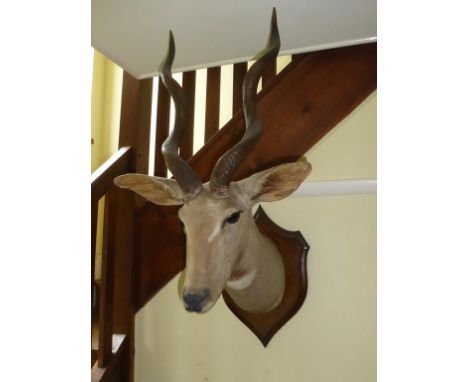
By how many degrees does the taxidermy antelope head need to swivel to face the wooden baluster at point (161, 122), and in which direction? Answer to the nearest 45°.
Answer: approximately 135° to its right

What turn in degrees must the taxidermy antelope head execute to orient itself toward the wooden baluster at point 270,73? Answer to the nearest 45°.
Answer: approximately 135° to its right

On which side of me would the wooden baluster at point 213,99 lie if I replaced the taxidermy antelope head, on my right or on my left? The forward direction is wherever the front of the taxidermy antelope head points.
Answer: on my right

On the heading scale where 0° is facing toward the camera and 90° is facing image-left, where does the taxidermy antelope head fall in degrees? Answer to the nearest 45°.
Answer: approximately 45°

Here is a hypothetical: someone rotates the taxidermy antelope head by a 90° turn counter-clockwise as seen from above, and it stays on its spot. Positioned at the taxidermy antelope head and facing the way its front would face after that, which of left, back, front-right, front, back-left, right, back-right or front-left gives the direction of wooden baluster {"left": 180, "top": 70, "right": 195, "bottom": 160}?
back-left

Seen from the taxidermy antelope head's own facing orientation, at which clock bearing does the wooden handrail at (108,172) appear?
The wooden handrail is roughly at 3 o'clock from the taxidermy antelope head.

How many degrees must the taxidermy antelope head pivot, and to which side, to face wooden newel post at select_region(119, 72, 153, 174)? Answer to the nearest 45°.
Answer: approximately 90° to its right

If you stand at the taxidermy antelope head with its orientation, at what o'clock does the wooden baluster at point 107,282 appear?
The wooden baluster is roughly at 3 o'clock from the taxidermy antelope head.
